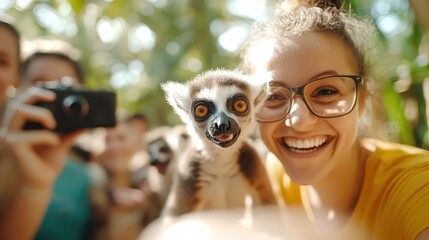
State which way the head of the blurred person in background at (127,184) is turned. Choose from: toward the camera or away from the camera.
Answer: toward the camera

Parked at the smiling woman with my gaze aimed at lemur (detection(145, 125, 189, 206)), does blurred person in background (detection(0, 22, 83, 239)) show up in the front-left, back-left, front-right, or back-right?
front-left

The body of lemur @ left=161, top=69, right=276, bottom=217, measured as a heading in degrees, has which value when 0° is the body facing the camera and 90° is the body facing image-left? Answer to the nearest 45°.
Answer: approximately 0°

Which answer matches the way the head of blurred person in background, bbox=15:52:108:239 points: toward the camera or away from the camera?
toward the camera

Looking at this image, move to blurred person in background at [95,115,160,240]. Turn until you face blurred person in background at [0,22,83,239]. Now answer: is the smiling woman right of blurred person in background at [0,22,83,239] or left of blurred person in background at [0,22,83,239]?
left

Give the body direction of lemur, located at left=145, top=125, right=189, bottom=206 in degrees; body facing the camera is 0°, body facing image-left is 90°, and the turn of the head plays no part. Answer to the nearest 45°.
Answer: approximately 45°

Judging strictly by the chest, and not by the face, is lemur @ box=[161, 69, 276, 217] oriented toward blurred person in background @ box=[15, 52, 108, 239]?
no

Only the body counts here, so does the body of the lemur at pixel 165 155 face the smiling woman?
no

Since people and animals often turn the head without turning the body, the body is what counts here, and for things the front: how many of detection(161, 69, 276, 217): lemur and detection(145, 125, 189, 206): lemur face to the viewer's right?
0

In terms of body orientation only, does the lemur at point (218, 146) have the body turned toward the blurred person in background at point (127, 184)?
no
